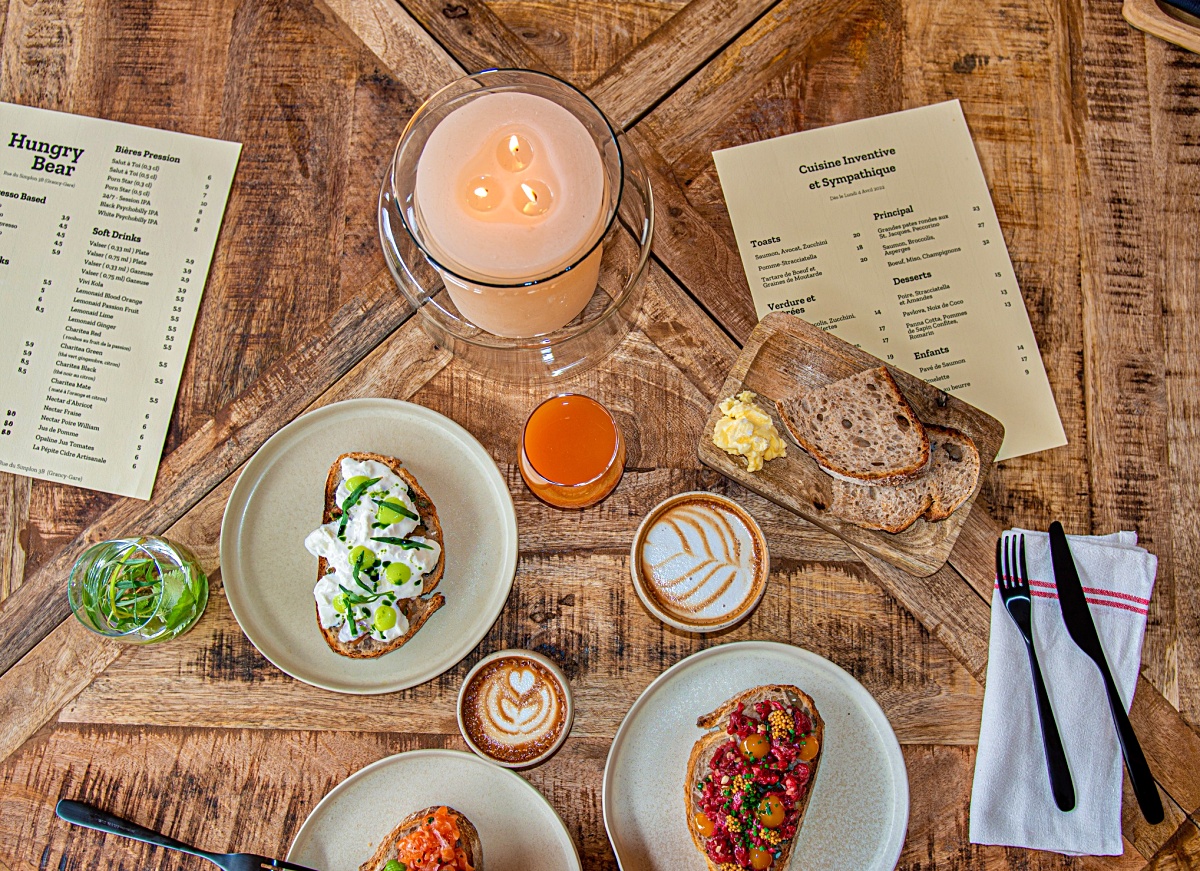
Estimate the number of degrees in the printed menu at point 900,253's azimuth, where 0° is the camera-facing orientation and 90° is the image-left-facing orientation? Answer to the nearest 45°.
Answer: approximately 0°

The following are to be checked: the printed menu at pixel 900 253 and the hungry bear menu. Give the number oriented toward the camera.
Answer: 2

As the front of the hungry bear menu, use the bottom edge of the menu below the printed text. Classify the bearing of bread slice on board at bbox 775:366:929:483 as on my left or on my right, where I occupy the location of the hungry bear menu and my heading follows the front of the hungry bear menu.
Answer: on my left

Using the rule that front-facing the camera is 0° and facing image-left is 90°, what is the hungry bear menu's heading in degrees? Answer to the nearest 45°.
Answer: approximately 0°
